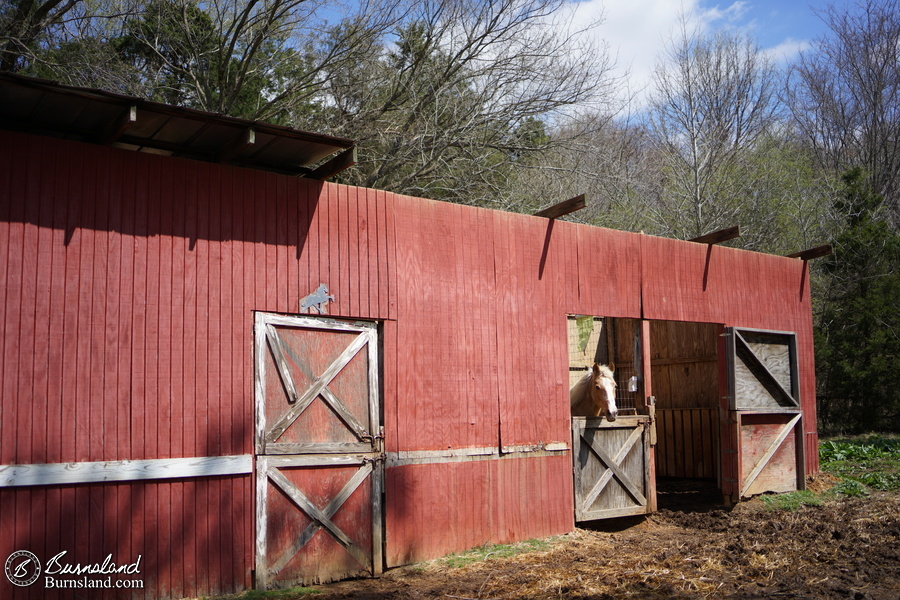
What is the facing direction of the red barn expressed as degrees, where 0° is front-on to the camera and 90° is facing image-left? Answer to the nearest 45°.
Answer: approximately 315°

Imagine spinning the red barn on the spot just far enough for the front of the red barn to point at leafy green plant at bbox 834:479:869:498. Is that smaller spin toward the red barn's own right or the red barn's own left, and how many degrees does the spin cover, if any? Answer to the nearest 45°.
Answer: approximately 90° to the red barn's own left

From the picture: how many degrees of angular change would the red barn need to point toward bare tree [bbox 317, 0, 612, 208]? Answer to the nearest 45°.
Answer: approximately 135° to its left

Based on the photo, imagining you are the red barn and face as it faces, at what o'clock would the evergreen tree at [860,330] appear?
The evergreen tree is roughly at 9 o'clock from the red barn.

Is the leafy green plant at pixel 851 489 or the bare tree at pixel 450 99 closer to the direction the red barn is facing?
the leafy green plant
